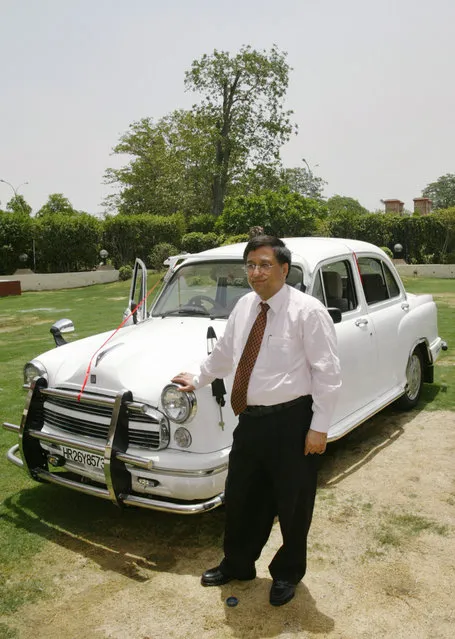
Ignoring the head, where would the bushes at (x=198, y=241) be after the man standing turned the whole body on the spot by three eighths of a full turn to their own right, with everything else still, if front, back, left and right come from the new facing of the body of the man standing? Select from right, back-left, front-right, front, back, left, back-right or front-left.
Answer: front

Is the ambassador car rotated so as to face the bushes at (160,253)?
no

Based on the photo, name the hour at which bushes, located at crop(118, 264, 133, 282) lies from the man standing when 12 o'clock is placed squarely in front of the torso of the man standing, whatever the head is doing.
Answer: The bushes is roughly at 4 o'clock from the man standing.

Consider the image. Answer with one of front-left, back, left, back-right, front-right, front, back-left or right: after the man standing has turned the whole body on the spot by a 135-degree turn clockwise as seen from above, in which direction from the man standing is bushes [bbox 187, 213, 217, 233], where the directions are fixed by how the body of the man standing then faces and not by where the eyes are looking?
front

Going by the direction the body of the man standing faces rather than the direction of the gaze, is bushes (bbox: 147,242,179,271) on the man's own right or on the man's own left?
on the man's own right

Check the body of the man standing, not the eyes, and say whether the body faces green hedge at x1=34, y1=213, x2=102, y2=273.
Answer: no

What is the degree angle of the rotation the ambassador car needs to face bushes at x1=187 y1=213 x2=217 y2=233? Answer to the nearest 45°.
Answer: approximately 135° to its right

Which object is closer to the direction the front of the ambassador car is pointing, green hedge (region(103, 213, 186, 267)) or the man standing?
the man standing

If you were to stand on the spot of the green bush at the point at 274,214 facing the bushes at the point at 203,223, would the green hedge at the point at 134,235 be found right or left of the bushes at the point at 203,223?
left

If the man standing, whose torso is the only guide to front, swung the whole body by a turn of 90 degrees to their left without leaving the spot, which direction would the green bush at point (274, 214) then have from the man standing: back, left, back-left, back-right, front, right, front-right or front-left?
back-left

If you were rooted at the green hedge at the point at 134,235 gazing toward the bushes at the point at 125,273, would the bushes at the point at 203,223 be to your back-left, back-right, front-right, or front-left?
back-left

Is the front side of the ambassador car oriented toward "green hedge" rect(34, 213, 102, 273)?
no

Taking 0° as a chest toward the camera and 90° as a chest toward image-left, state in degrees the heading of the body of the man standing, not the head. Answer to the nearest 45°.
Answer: approximately 45°

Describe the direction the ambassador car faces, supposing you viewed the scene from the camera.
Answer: facing the viewer and to the left of the viewer

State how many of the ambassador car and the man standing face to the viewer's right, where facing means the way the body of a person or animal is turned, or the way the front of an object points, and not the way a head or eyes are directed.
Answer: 0
